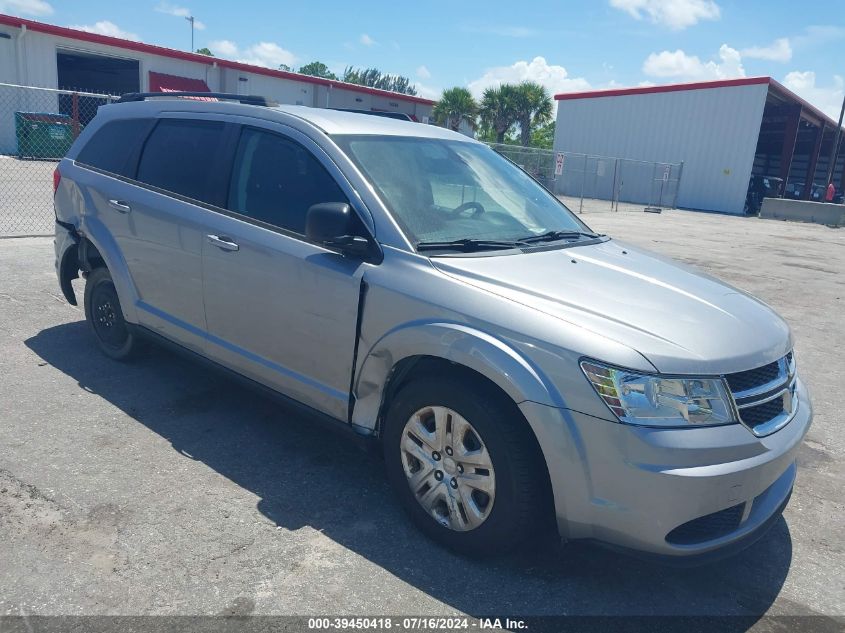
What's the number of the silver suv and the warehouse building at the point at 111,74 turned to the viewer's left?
0

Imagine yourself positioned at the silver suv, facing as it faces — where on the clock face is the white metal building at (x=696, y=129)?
The white metal building is roughly at 8 o'clock from the silver suv.

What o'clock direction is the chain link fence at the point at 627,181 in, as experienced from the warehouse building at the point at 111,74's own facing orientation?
The chain link fence is roughly at 11 o'clock from the warehouse building.

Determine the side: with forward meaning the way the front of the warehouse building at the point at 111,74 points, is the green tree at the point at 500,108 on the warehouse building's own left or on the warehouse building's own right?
on the warehouse building's own left

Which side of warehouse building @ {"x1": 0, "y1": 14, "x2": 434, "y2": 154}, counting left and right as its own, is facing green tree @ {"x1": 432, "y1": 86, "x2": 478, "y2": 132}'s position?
left

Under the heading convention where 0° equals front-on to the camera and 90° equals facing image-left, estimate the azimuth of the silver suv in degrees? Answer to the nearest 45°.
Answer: approximately 315°

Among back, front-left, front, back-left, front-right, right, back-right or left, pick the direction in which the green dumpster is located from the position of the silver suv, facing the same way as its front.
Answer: back

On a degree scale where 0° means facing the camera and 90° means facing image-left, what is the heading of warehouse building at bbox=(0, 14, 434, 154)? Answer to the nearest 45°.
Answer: approximately 315°

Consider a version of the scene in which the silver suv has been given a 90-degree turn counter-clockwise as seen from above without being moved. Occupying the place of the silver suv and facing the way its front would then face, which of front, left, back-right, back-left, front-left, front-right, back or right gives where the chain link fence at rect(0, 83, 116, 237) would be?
left

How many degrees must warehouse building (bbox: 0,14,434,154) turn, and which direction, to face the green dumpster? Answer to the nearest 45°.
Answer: approximately 45° to its right

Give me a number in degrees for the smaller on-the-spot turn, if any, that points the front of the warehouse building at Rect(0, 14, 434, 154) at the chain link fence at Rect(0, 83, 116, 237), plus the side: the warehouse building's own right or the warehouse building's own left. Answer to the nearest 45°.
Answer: approximately 45° to the warehouse building's own right

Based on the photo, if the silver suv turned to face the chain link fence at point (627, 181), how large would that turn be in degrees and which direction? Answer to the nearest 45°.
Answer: approximately 135° to its left
